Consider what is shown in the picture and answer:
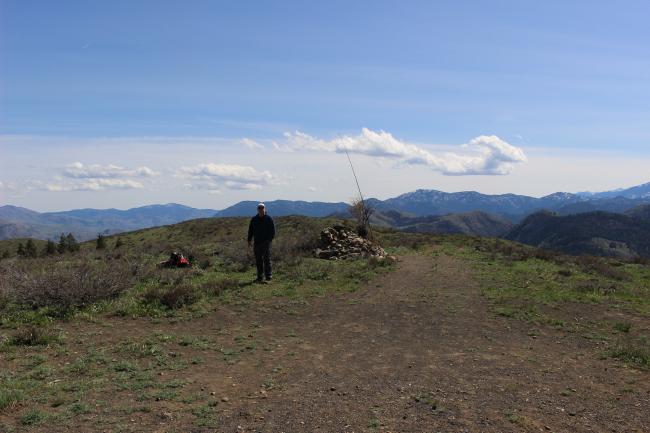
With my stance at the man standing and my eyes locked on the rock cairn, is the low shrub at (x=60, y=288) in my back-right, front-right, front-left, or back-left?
back-left

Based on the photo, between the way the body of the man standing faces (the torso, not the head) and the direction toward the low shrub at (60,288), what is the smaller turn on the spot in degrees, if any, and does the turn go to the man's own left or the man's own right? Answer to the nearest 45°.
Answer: approximately 45° to the man's own right

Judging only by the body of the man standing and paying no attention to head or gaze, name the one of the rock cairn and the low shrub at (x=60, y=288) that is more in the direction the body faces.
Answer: the low shrub

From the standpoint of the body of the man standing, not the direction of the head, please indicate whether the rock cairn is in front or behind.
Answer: behind

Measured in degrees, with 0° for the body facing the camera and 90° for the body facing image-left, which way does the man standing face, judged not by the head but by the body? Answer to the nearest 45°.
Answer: approximately 0°

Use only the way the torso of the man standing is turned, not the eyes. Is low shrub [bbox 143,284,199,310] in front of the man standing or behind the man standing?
in front

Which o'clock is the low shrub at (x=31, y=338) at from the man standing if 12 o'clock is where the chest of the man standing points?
The low shrub is roughly at 1 o'clock from the man standing.
